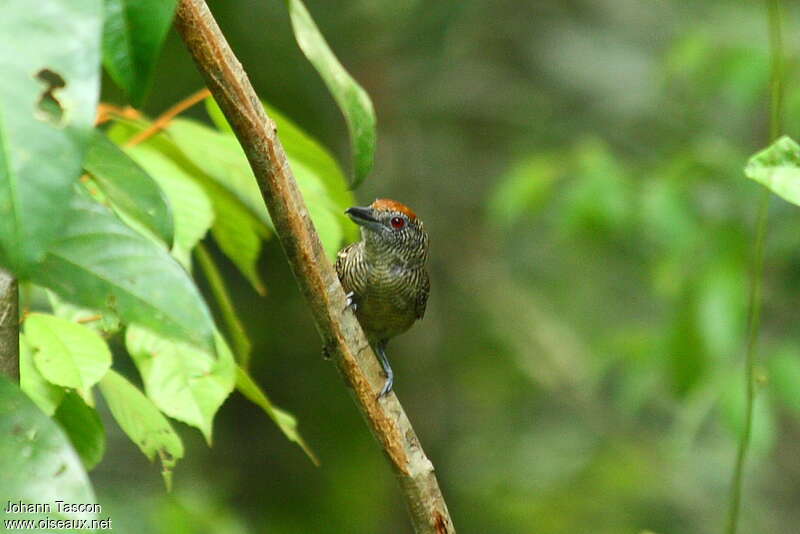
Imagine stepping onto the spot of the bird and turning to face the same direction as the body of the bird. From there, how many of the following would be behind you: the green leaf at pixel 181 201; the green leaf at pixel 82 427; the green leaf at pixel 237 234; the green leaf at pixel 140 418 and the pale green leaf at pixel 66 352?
0

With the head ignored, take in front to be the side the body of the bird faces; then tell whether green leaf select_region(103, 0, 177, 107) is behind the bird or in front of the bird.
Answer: in front

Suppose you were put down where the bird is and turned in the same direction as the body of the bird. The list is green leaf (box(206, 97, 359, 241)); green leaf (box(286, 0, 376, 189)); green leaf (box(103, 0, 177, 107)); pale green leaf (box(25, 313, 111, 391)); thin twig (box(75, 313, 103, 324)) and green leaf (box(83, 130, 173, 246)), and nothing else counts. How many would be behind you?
0

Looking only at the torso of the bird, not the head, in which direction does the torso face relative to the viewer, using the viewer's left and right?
facing the viewer and to the left of the viewer

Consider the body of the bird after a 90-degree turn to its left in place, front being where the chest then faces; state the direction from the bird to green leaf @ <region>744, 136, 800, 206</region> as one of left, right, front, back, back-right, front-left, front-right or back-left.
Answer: front-right

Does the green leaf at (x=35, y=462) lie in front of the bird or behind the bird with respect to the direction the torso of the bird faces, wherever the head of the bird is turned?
in front

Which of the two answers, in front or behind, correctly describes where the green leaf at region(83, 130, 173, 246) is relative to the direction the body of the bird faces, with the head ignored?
in front
